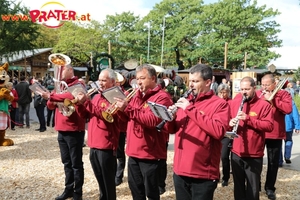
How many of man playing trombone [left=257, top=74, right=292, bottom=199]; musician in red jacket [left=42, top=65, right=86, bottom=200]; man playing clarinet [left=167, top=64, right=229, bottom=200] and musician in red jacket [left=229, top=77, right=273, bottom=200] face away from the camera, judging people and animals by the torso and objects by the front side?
0

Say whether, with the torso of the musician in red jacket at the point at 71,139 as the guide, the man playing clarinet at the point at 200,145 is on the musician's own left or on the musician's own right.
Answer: on the musician's own left

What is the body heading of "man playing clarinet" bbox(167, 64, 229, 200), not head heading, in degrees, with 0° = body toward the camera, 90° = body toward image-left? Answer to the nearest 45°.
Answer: approximately 45°

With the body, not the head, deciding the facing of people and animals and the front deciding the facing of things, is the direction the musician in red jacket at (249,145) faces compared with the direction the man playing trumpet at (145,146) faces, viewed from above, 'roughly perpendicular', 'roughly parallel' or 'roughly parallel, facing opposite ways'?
roughly parallel

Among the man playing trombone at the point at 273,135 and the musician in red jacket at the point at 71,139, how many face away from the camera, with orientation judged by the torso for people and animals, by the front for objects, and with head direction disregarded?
0

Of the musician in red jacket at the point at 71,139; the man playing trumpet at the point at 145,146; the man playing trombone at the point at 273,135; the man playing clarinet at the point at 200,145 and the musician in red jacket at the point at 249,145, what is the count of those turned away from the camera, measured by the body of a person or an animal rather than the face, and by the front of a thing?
0

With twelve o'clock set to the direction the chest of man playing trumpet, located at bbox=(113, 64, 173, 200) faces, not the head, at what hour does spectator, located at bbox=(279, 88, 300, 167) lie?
The spectator is roughly at 6 o'clock from the man playing trumpet.

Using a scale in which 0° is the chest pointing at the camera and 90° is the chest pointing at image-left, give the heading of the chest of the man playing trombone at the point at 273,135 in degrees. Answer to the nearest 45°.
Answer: approximately 45°

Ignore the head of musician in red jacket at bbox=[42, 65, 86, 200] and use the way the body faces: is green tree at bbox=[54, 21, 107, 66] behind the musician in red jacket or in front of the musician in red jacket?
behind

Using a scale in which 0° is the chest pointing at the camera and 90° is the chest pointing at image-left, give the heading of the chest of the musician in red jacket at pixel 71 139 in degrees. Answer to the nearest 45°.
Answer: approximately 45°

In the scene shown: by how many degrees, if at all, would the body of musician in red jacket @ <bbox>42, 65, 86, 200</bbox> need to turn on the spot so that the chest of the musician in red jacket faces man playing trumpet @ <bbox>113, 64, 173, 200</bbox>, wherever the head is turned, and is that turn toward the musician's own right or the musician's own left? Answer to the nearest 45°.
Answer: approximately 90° to the musician's own left

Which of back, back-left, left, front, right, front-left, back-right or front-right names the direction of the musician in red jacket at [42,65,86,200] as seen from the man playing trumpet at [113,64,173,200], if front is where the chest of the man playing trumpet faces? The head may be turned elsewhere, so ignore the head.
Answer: right

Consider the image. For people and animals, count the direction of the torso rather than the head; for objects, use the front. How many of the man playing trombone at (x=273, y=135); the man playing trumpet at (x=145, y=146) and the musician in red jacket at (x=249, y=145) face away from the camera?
0

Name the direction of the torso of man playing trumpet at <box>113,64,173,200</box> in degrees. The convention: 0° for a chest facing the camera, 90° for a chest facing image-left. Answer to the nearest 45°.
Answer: approximately 45°

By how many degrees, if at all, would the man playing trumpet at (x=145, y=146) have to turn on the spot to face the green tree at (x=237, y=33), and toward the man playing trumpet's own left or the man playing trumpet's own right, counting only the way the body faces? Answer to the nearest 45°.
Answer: approximately 135° to the man playing trumpet's own right

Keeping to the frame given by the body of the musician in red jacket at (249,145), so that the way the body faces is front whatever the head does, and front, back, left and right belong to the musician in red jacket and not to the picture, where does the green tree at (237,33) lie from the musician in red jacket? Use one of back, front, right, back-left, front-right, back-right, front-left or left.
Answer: back-right

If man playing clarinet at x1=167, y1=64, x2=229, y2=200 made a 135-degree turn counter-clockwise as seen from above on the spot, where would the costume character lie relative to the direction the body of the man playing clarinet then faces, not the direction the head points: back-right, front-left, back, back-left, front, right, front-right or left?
back-left

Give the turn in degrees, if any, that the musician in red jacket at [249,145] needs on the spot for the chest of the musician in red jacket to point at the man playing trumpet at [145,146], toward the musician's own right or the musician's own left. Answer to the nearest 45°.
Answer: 0° — they already face them

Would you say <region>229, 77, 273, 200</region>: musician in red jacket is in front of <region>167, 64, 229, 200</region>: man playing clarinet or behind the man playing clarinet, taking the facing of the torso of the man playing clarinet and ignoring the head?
behind
